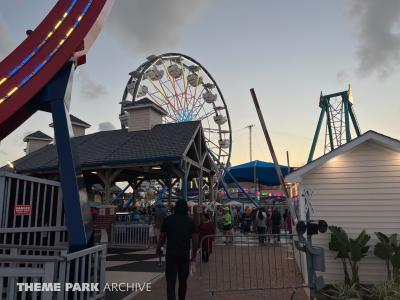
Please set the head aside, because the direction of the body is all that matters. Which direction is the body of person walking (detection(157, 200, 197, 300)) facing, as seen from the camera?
away from the camera

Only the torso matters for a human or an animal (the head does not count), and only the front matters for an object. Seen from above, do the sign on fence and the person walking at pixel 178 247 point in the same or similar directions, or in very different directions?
very different directions

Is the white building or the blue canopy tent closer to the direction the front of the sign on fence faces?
the white building

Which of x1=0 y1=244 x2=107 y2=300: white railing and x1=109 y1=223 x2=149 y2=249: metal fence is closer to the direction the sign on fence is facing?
the white railing

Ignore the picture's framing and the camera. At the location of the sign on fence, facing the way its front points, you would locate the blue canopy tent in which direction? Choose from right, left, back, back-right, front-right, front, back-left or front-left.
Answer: back-left

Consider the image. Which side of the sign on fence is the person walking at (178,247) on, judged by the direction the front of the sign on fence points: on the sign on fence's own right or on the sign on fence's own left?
on the sign on fence's own left

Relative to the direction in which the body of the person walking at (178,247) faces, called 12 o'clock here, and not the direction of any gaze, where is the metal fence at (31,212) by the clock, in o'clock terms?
The metal fence is roughly at 10 o'clock from the person walking.

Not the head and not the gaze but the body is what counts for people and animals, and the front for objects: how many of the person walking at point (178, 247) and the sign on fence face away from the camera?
1

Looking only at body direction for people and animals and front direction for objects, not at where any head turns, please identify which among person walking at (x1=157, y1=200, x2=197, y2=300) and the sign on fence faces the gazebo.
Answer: the person walking

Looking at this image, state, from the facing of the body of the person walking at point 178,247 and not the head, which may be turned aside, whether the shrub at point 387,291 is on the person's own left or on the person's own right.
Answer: on the person's own right

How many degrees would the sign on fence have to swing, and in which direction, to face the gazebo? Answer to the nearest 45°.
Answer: approximately 135° to its left

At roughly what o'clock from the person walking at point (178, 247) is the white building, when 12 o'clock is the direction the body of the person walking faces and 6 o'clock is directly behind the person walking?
The white building is roughly at 2 o'clock from the person walking.
